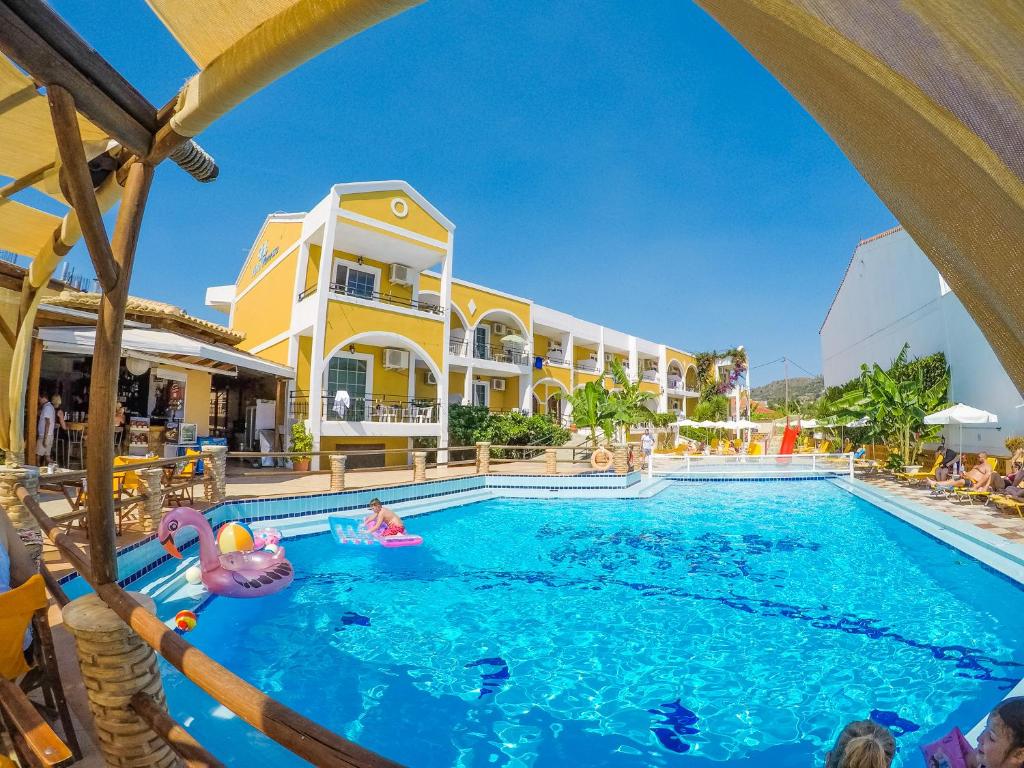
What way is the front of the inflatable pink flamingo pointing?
to the viewer's left

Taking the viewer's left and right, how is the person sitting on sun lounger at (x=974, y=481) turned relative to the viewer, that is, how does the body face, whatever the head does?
facing to the left of the viewer

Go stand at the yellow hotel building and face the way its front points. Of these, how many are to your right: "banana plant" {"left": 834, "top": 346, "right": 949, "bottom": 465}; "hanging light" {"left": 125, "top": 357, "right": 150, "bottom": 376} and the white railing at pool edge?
1

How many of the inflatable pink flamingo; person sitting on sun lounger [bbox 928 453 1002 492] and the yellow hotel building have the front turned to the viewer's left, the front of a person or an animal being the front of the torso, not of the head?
2

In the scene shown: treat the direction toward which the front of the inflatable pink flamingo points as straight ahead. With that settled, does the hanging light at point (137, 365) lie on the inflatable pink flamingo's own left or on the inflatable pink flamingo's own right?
on the inflatable pink flamingo's own right

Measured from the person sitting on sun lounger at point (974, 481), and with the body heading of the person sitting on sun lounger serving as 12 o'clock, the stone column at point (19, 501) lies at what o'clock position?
The stone column is roughly at 10 o'clock from the person sitting on sun lounger.

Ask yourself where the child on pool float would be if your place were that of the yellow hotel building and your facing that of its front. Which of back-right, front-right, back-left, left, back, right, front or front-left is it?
front-right

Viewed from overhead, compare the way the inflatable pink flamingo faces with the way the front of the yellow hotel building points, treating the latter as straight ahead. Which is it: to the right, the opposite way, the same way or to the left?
to the right

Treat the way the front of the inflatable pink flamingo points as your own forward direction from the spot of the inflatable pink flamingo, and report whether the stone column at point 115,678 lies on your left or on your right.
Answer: on your left

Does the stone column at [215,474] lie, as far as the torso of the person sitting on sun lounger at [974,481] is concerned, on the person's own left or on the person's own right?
on the person's own left

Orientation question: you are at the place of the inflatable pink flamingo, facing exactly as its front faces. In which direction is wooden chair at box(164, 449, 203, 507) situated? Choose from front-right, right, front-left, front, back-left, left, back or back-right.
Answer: right

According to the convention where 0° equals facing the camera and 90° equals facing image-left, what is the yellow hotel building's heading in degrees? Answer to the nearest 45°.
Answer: approximately 315°

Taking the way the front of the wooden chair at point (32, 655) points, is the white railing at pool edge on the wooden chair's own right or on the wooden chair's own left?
on the wooden chair's own left
